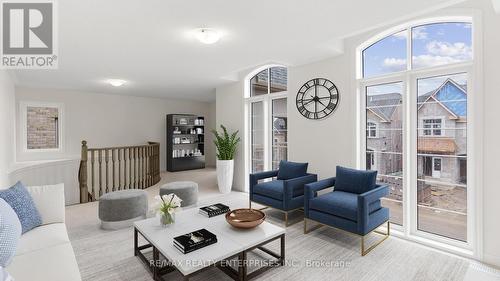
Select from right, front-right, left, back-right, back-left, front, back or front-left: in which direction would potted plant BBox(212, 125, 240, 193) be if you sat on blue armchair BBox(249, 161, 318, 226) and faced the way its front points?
right

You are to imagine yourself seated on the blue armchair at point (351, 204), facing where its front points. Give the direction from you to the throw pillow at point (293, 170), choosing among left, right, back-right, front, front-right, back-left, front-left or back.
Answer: right

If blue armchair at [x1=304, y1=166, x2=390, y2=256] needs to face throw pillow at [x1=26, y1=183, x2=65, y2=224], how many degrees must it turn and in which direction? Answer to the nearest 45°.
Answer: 0° — it already faces it

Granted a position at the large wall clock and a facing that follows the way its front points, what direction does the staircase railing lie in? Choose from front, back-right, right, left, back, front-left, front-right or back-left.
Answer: front-right

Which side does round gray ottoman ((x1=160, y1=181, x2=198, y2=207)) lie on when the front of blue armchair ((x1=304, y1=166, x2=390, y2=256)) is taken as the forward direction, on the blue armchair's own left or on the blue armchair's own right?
on the blue armchair's own right

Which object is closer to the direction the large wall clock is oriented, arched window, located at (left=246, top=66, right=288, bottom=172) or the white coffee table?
the white coffee table

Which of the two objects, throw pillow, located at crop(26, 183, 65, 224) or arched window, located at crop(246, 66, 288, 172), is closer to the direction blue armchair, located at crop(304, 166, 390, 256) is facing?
the throw pillow

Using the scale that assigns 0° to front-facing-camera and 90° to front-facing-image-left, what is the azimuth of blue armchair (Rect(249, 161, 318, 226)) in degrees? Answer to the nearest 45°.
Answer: approximately 45°

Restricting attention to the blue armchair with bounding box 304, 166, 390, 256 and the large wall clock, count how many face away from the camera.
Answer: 0

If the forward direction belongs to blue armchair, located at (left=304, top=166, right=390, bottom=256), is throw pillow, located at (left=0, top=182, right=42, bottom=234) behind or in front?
in front

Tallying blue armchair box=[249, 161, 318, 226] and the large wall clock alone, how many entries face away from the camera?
0

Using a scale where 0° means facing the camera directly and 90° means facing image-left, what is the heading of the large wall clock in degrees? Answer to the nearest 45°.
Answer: approximately 45°

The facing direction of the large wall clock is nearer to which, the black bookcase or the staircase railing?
the staircase railing
